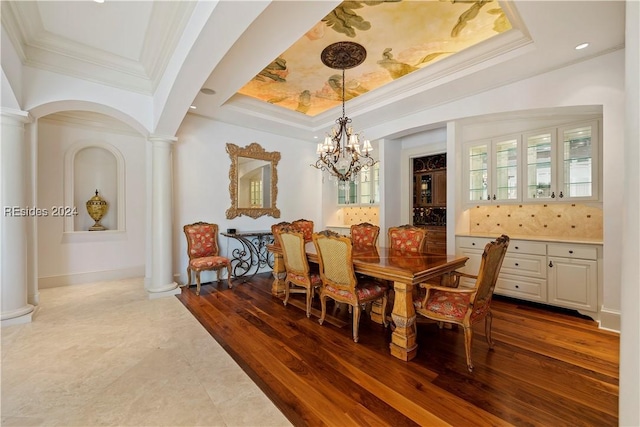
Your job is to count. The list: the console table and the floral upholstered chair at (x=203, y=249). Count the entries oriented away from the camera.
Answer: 0

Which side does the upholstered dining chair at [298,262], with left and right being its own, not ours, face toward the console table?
left

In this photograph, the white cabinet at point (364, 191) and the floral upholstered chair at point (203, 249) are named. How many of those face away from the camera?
0

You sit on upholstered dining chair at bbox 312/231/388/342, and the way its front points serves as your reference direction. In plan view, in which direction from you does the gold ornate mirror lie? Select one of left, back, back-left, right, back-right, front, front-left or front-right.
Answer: left

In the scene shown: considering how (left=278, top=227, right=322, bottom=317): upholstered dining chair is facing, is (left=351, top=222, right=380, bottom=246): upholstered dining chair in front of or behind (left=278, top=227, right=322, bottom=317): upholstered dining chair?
in front

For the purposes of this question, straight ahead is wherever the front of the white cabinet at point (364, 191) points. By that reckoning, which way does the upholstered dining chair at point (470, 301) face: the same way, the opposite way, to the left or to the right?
to the right

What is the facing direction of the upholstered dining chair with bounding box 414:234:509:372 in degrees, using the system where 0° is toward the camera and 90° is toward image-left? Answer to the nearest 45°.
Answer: approximately 135°

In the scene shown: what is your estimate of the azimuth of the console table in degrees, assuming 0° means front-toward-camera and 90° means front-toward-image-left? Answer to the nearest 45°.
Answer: approximately 315°

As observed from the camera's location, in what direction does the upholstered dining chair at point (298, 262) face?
facing away from the viewer and to the right of the viewer

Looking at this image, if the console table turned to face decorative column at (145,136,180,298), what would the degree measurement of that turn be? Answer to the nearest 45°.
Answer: approximately 90° to its right

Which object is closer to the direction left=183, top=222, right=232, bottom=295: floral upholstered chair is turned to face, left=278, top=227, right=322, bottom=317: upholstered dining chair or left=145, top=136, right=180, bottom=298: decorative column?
the upholstered dining chair

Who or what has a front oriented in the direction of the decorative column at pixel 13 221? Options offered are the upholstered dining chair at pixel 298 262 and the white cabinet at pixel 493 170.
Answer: the white cabinet

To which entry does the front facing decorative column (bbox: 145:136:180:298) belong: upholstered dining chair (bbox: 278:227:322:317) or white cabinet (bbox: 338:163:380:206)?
the white cabinet
